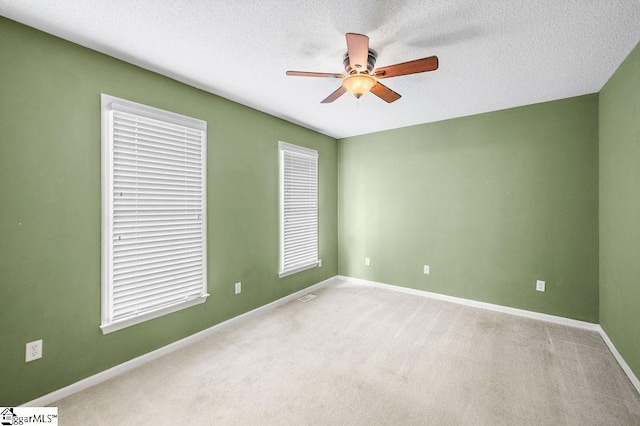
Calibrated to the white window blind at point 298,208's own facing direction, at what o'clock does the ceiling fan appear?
The ceiling fan is roughly at 1 o'clock from the white window blind.

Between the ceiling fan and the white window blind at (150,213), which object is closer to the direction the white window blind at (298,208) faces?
the ceiling fan

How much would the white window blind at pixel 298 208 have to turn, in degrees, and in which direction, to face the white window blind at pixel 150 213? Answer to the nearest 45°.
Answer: approximately 90° to its right

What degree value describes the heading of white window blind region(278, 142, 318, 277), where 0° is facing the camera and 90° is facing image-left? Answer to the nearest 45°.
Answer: approximately 315°

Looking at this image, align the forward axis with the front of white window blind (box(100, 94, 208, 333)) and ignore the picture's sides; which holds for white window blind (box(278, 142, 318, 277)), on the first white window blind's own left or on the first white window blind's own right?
on the first white window blind's own left

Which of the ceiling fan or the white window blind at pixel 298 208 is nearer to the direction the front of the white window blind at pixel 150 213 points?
the ceiling fan

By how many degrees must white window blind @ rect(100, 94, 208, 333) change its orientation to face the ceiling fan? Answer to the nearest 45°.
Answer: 0° — it already faces it

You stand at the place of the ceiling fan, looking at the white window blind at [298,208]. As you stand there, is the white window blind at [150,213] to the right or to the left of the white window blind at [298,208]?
left

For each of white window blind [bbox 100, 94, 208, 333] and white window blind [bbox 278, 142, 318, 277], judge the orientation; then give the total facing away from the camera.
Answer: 0

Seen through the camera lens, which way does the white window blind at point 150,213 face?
facing the viewer and to the right of the viewer
